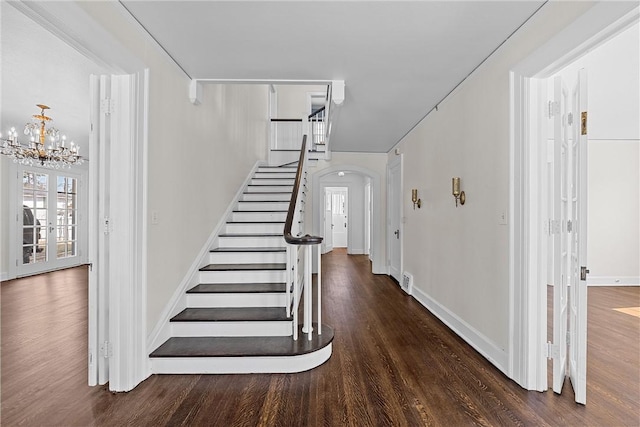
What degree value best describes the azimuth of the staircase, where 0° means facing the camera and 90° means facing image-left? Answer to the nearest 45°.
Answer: approximately 0°

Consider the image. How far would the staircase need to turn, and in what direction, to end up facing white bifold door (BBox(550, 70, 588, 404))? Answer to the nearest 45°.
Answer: approximately 45° to its left

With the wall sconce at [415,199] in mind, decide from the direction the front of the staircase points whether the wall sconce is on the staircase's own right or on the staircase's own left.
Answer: on the staircase's own left

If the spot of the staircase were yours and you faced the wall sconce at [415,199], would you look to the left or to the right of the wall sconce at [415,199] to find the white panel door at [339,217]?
left

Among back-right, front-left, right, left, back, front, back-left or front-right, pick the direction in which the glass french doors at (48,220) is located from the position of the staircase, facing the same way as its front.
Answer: back-right

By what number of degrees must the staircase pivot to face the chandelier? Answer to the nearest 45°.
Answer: approximately 135° to its right

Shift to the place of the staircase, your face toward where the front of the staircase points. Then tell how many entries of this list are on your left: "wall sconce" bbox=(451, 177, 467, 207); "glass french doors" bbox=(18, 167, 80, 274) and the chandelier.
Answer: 1

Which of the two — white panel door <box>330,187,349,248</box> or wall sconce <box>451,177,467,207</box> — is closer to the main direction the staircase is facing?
the wall sconce

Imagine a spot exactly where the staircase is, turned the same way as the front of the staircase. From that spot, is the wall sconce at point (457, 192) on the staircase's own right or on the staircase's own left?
on the staircase's own left

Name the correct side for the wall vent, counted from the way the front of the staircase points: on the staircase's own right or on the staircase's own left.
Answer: on the staircase's own left

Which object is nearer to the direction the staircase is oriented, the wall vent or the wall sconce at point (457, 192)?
the wall sconce
